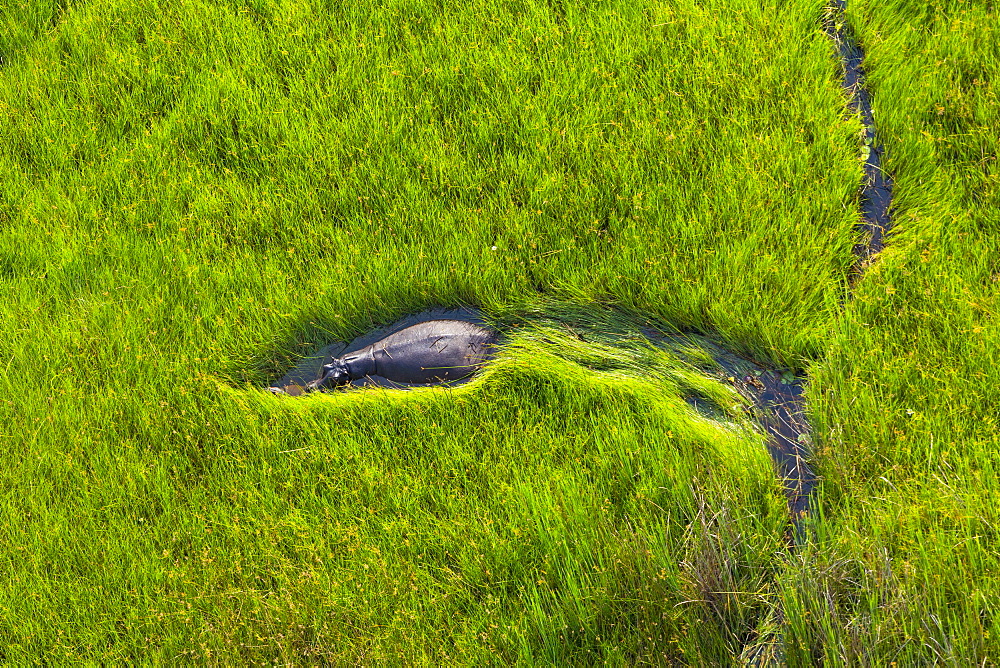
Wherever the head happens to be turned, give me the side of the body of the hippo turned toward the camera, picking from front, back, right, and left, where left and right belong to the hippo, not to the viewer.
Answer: left
